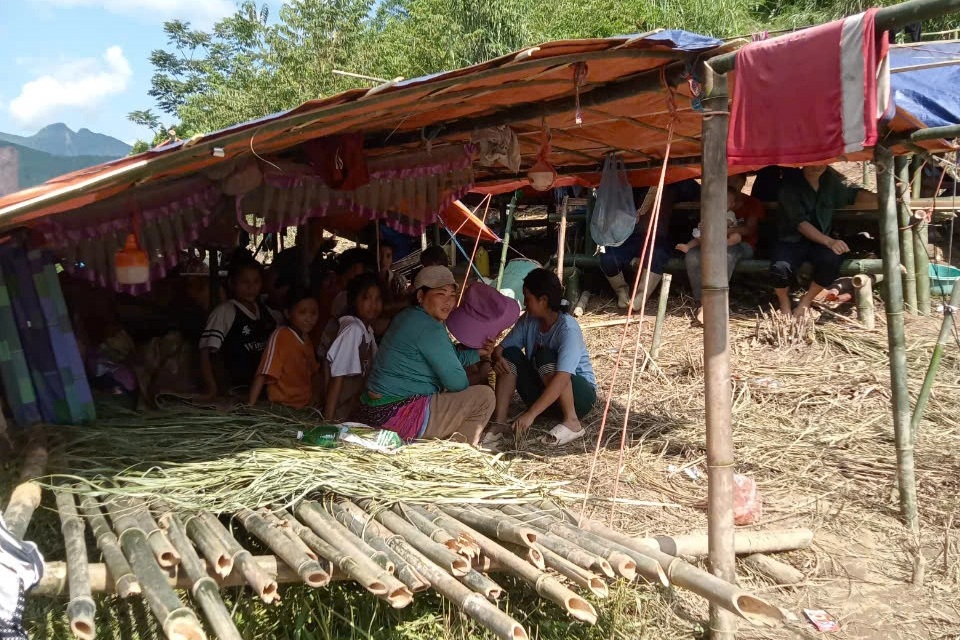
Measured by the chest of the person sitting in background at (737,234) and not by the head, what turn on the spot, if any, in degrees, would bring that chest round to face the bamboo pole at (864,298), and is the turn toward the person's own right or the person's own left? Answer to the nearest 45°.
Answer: approximately 135° to the person's own left

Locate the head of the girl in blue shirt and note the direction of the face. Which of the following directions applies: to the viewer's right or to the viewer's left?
to the viewer's left

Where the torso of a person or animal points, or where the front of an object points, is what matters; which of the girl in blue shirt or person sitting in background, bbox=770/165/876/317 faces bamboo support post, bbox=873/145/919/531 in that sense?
the person sitting in background

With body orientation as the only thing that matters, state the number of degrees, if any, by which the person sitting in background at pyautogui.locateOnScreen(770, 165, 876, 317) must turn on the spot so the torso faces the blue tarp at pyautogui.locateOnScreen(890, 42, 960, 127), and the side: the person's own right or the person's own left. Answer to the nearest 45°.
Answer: approximately 45° to the person's own left

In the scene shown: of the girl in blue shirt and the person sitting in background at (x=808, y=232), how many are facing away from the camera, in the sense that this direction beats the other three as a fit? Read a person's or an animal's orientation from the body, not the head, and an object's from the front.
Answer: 0

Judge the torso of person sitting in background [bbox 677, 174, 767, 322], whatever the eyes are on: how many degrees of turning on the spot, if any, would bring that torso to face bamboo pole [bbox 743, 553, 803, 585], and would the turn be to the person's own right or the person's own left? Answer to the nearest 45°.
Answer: approximately 45° to the person's own left

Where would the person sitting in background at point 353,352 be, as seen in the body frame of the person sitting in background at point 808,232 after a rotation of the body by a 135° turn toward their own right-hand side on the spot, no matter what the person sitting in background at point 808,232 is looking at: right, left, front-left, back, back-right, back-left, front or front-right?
left

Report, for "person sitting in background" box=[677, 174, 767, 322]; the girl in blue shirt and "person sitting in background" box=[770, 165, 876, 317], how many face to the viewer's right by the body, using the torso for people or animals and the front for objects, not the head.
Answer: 0

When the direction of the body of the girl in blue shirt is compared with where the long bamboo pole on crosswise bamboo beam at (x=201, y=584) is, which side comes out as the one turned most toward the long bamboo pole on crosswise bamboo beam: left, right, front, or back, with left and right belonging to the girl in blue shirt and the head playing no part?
front

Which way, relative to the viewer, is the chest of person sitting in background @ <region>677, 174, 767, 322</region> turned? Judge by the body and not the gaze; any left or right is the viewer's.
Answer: facing the viewer and to the left of the viewer

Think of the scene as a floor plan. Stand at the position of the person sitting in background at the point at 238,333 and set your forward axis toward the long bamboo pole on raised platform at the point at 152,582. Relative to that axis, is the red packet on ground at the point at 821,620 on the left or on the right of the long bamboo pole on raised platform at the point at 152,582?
left

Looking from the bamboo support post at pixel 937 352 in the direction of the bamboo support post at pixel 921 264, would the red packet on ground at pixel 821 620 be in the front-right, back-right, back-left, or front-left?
back-left

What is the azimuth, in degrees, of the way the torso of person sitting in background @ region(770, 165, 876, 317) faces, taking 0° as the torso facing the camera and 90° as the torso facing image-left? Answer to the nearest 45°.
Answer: approximately 0°

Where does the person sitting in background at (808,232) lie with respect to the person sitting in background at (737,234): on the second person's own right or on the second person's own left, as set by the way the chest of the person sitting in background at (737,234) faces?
on the second person's own left
